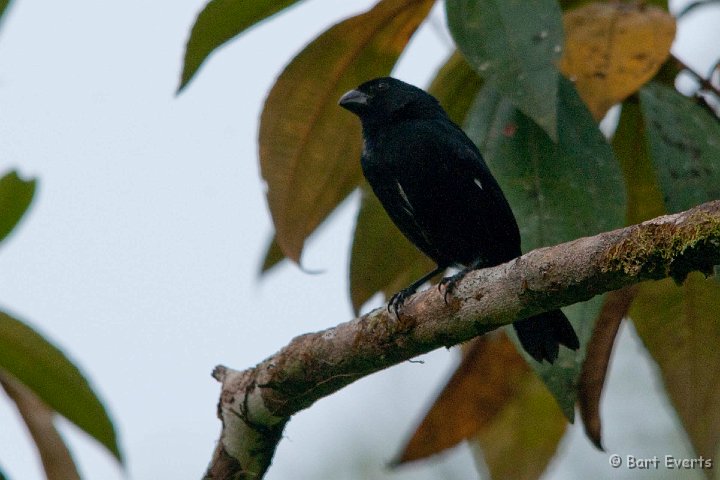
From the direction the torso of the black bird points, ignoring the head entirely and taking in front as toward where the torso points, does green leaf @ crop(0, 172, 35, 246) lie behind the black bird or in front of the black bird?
in front

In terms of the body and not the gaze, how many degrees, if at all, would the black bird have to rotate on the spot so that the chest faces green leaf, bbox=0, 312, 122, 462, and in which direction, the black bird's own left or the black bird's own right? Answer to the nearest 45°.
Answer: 0° — it already faces it

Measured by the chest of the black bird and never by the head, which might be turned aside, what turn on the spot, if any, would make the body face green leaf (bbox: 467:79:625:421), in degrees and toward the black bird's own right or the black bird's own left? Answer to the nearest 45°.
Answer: approximately 135° to the black bird's own right

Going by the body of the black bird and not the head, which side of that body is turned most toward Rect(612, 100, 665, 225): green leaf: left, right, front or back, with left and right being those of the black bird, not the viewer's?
back

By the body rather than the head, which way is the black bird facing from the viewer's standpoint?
to the viewer's left

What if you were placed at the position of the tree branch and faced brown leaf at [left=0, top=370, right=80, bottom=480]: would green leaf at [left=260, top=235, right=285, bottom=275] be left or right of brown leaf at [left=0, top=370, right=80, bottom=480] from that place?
right

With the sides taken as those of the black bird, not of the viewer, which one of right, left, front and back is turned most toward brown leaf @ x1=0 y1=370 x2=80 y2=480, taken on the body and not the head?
front

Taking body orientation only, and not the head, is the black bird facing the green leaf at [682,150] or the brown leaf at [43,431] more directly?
the brown leaf

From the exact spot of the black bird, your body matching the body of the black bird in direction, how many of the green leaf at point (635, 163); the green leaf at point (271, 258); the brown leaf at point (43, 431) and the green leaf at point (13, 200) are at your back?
1
